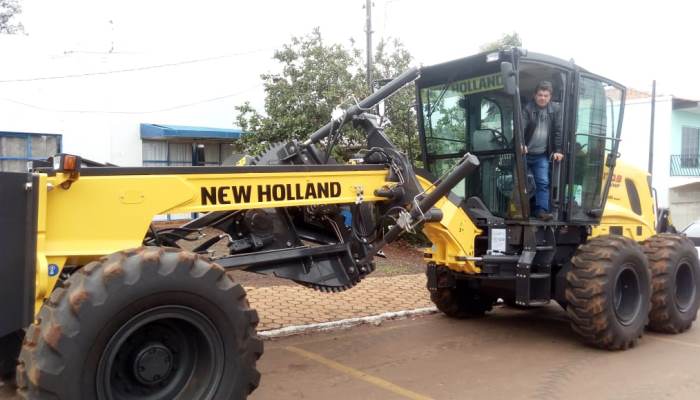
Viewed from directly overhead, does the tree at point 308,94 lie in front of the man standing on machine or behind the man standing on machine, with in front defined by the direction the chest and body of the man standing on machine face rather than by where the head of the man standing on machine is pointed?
behind

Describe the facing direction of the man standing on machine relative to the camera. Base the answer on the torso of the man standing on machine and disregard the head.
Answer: toward the camera

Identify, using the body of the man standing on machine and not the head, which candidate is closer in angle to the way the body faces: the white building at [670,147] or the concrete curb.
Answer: the concrete curb

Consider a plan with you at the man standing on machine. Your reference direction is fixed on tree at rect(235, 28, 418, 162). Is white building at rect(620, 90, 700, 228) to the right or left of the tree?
right

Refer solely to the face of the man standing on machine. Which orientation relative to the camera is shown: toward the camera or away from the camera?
toward the camera

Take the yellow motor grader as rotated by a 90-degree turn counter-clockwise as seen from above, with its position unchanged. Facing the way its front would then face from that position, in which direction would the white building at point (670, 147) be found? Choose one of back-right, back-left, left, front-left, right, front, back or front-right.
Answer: left
